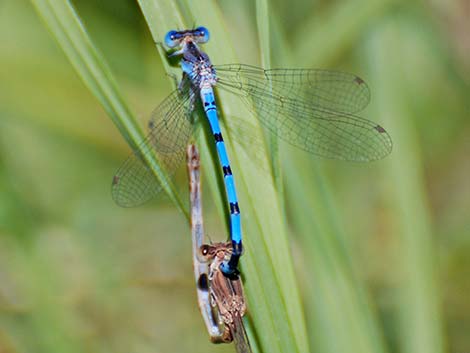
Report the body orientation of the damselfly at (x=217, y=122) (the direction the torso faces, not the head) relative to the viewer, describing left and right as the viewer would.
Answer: facing away from the viewer

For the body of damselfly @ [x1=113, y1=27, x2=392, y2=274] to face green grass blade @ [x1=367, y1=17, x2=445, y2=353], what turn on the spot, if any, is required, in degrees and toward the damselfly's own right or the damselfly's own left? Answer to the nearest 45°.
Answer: approximately 45° to the damselfly's own right
